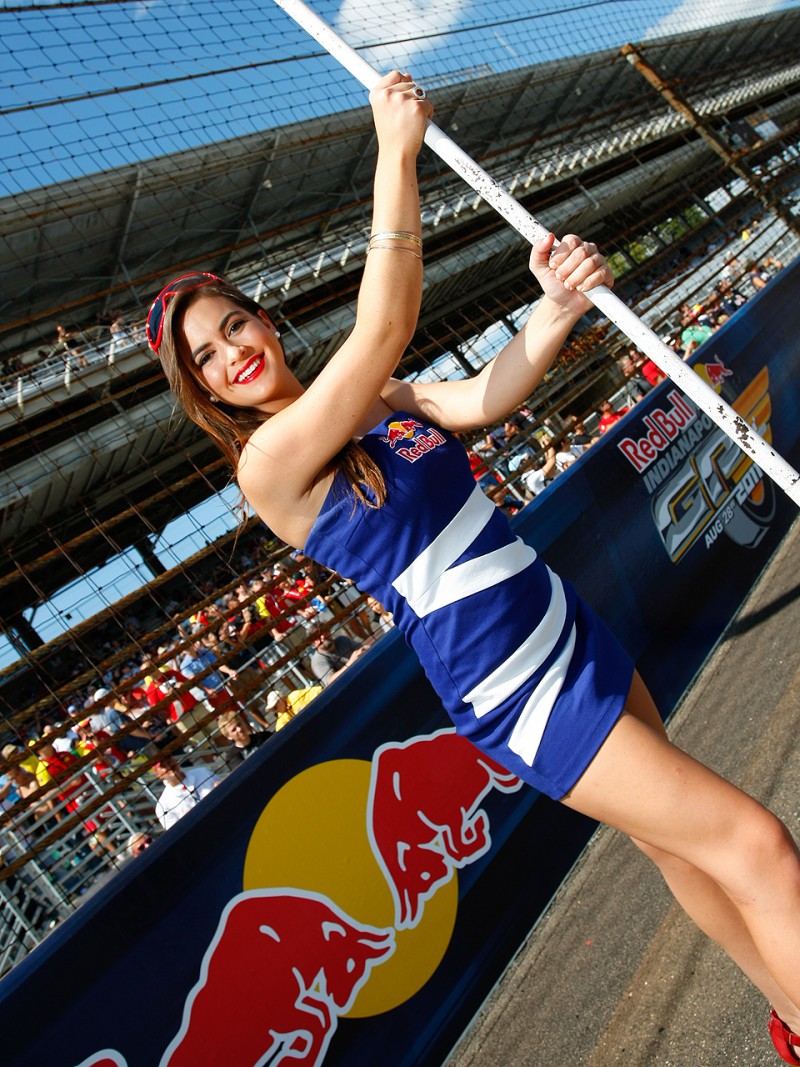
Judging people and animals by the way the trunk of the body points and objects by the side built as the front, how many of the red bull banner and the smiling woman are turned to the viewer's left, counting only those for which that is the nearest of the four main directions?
0

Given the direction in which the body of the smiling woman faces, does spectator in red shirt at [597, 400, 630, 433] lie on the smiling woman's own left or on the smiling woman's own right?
on the smiling woman's own left

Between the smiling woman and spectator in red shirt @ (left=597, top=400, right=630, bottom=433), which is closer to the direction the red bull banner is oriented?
the smiling woman

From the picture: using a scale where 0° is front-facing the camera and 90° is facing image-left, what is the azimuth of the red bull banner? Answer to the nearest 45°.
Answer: approximately 315°

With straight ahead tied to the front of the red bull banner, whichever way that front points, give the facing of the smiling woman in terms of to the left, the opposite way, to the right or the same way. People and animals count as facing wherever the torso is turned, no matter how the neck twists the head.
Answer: the same way

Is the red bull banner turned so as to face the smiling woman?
yes

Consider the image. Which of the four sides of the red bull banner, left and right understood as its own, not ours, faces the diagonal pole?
front

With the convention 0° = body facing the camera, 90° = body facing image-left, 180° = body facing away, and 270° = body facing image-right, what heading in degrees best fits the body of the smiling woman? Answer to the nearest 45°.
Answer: approximately 315°

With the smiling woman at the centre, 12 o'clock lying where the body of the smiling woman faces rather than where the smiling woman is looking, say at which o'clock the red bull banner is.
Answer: The red bull banner is roughly at 6 o'clock from the smiling woman.
